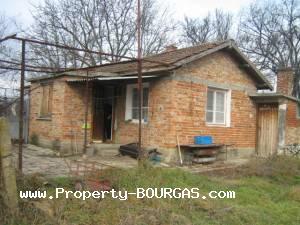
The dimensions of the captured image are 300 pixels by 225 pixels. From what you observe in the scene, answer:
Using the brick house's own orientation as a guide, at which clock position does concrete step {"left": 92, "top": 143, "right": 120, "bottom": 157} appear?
The concrete step is roughly at 1 o'clock from the brick house.

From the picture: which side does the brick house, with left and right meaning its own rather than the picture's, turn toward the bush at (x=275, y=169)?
left

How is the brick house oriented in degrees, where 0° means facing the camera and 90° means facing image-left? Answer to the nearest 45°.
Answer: approximately 45°

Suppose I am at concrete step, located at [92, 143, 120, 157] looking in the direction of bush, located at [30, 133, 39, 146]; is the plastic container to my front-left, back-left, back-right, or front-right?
back-right
